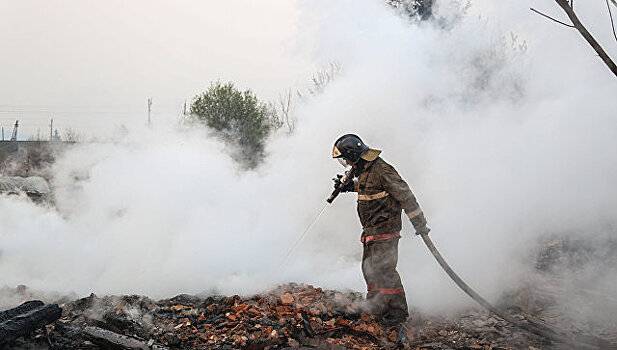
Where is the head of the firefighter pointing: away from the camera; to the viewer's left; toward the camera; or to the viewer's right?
to the viewer's left

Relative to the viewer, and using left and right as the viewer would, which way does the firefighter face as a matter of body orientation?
facing to the left of the viewer

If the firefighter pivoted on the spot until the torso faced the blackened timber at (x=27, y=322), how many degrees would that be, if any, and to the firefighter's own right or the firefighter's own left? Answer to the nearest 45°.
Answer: approximately 45° to the firefighter's own left

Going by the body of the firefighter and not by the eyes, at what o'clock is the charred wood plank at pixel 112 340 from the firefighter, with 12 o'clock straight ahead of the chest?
The charred wood plank is roughly at 11 o'clock from the firefighter.

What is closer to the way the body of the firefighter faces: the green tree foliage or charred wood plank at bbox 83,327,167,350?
the charred wood plank

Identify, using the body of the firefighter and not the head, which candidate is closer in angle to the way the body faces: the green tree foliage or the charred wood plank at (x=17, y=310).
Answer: the charred wood plank
